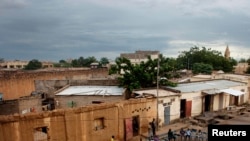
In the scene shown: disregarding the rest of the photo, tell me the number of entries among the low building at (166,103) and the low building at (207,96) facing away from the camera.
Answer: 0

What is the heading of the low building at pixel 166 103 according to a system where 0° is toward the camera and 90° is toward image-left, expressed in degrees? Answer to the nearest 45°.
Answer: approximately 315°

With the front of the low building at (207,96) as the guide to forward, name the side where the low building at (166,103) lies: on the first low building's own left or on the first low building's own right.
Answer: on the first low building's own right

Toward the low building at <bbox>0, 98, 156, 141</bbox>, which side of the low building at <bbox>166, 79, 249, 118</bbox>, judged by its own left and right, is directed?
right

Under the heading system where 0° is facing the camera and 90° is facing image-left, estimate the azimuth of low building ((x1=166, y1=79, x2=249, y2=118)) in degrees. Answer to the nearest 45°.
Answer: approximately 315°

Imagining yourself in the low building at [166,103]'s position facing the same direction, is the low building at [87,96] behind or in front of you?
behind

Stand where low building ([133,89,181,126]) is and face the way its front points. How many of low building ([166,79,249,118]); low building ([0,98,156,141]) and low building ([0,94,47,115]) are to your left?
1

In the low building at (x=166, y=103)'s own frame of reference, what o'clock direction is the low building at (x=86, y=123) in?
the low building at (x=86, y=123) is roughly at 3 o'clock from the low building at (x=166, y=103).

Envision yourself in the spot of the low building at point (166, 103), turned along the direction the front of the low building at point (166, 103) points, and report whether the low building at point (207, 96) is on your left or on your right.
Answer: on your left

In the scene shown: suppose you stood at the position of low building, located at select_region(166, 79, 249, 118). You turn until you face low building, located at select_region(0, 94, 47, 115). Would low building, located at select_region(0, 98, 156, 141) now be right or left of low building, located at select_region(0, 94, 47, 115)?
left
